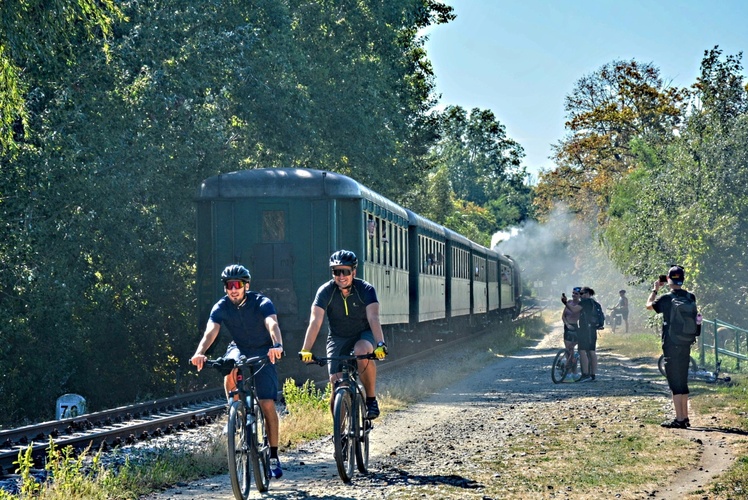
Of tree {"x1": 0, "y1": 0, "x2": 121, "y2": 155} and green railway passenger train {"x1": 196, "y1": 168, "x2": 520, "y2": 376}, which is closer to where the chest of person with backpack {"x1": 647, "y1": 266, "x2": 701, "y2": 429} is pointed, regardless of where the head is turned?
the green railway passenger train

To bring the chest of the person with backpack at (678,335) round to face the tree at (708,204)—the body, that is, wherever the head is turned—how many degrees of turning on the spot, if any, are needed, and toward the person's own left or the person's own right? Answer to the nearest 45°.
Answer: approximately 45° to the person's own right

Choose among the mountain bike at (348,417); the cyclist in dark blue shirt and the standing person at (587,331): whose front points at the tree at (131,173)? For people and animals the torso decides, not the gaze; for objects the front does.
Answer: the standing person

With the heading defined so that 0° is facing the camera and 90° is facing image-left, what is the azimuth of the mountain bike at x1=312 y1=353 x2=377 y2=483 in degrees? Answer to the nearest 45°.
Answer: approximately 0°

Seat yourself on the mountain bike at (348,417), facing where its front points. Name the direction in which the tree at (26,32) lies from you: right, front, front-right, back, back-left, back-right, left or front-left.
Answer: back-right
